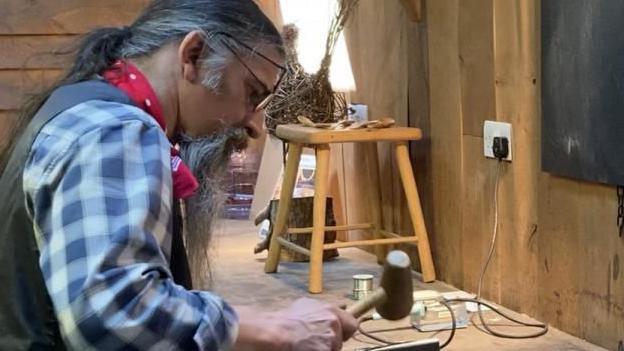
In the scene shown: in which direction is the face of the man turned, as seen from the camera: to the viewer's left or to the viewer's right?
to the viewer's right

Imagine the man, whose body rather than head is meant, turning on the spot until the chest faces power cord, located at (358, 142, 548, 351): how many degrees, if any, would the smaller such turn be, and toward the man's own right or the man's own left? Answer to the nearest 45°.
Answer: approximately 45° to the man's own left

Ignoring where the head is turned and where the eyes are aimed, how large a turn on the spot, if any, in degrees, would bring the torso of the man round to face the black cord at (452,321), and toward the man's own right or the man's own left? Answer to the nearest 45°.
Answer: approximately 45° to the man's own left

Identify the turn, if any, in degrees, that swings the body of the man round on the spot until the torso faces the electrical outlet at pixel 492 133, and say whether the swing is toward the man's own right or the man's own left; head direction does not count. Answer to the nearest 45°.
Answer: approximately 45° to the man's own left

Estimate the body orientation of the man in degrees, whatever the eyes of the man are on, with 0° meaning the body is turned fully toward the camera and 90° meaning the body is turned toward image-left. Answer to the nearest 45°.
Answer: approximately 270°

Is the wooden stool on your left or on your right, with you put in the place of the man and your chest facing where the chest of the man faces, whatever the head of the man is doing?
on your left
